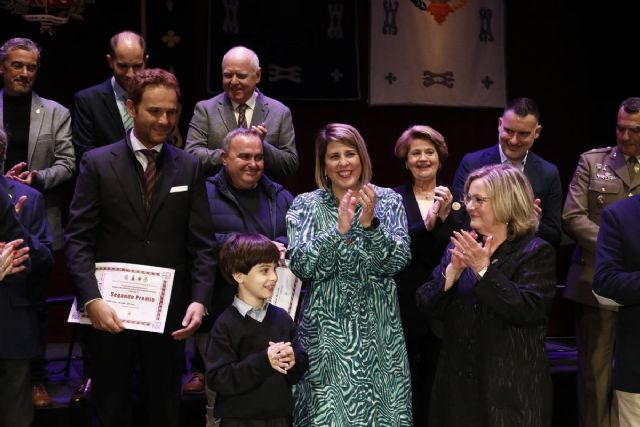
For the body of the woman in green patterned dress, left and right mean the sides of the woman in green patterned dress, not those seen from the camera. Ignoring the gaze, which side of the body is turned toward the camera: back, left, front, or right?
front

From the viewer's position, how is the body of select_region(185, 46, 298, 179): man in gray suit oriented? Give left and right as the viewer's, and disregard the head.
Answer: facing the viewer

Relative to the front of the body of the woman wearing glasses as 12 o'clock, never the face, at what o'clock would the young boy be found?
The young boy is roughly at 1 o'clock from the woman wearing glasses.

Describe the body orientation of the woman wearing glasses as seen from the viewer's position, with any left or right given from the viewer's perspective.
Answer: facing the viewer and to the left of the viewer

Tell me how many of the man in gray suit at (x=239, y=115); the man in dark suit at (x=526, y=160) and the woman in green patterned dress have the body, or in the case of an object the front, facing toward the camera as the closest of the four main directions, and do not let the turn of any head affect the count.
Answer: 3

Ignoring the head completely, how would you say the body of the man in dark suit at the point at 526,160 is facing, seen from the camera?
toward the camera

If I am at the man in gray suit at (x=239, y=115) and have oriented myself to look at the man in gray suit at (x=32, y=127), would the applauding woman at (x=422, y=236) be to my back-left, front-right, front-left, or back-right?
back-left

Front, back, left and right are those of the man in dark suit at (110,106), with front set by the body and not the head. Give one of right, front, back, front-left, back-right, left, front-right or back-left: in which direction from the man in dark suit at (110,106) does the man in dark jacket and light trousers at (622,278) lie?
front

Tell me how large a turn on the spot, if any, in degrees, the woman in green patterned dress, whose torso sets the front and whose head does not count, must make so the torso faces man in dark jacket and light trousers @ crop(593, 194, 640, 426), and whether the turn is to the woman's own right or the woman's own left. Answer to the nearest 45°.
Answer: approximately 90° to the woman's own left

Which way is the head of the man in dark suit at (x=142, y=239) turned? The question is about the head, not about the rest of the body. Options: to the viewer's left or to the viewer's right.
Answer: to the viewer's right

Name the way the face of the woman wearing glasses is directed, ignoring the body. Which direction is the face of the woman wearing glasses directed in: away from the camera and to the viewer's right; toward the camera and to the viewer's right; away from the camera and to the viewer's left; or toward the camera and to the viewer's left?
toward the camera and to the viewer's left

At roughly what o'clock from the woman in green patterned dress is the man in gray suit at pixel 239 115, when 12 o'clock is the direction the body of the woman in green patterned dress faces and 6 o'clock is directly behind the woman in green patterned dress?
The man in gray suit is roughly at 5 o'clock from the woman in green patterned dress.

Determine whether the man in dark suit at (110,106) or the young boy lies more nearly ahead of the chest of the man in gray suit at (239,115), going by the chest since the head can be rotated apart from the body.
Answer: the young boy

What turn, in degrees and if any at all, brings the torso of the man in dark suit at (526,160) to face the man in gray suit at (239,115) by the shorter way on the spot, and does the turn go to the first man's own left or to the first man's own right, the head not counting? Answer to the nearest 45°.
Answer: approximately 90° to the first man's own right
